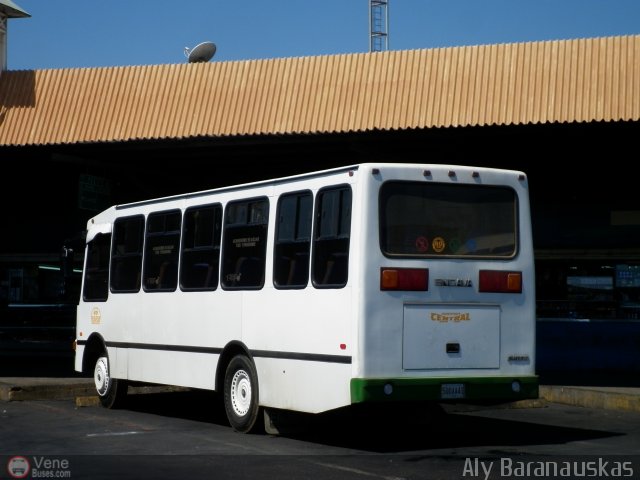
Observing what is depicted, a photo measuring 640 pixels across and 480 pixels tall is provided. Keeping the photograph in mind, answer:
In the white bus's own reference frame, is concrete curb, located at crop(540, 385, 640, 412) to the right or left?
on its right

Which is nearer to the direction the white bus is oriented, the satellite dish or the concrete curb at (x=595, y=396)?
the satellite dish

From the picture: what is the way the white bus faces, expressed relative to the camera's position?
facing away from the viewer and to the left of the viewer

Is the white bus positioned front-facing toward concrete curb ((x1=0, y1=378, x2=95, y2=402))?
yes

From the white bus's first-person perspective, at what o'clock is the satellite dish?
The satellite dish is roughly at 1 o'clock from the white bus.
